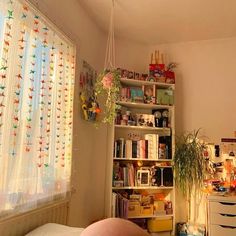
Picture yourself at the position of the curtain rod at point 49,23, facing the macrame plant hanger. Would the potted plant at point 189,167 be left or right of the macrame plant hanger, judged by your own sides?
right

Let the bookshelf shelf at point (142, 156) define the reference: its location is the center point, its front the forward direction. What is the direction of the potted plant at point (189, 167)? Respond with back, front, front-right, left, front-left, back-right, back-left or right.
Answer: left

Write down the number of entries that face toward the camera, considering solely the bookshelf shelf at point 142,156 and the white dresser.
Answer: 2

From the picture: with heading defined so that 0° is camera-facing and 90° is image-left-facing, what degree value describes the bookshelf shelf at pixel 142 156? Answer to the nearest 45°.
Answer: approximately 0°

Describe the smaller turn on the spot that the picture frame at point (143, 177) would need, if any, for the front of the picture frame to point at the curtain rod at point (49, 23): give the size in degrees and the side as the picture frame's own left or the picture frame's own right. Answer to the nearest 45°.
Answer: approximately 45° to the picture frame's own right

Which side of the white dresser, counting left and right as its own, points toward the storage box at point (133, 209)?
right

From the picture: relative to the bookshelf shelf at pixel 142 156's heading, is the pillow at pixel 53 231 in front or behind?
in front

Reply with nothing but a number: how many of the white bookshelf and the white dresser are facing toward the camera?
2

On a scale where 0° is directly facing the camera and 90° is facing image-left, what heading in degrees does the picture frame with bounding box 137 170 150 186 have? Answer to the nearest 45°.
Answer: approximately 0°
